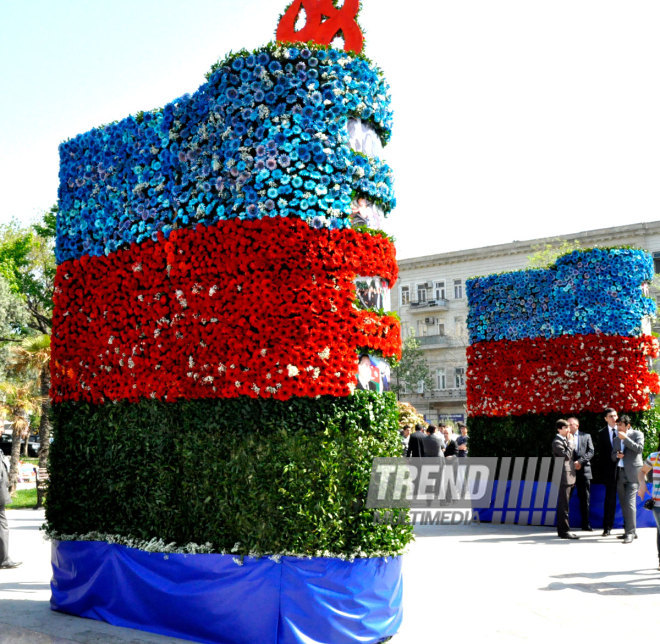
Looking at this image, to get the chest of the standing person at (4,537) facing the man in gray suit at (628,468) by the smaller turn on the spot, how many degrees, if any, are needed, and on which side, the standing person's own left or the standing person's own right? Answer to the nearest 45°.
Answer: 0° — they already face them

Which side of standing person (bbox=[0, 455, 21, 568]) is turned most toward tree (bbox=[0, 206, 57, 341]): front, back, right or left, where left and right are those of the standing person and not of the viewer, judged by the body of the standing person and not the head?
left

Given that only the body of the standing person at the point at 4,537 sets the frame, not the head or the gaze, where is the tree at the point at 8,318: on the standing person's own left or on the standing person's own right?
on the standing person's own left

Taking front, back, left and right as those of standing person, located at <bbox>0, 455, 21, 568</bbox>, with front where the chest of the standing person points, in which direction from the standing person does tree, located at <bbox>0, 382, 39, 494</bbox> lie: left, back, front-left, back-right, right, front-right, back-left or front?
left

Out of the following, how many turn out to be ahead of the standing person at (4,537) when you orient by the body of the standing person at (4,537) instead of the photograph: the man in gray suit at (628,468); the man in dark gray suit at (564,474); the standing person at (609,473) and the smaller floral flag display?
4

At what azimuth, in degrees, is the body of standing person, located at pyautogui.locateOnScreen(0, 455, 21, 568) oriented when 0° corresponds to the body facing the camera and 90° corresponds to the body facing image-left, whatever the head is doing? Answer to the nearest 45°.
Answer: approximately 270°
